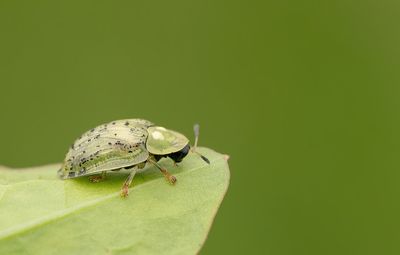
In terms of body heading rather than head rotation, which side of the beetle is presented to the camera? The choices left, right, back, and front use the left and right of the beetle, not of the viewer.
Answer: right
